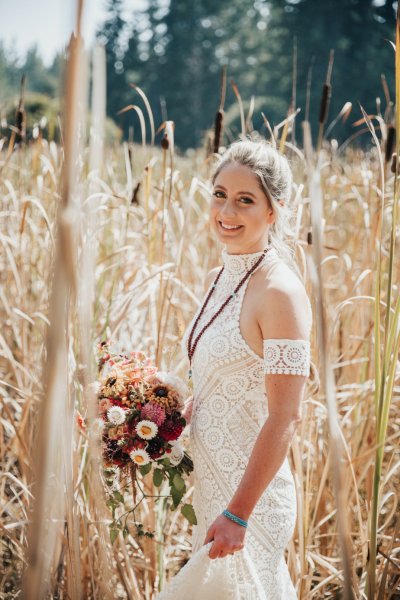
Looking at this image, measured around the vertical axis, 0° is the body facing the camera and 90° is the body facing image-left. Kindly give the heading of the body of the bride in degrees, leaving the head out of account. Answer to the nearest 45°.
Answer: approximately 45°

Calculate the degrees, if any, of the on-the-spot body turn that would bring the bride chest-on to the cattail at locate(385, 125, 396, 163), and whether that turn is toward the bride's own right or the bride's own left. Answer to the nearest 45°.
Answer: approximately 180°

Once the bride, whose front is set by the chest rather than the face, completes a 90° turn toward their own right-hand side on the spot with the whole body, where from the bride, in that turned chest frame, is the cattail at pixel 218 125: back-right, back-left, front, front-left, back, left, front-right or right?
front-right
